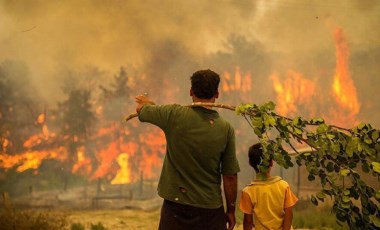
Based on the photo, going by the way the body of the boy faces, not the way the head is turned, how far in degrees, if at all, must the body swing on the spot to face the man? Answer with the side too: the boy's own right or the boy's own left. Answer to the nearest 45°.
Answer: approximately 135° to the boy's own left

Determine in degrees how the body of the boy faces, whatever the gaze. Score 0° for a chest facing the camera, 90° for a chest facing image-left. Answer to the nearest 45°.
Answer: approximately 180°

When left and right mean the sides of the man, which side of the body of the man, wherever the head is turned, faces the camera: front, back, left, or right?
back

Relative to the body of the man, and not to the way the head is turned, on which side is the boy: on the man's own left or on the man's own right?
on the man's own right

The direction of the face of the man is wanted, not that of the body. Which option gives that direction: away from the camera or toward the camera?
away from the camera

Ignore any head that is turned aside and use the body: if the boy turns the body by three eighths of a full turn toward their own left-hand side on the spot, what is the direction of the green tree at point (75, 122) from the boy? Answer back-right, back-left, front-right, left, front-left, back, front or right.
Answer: right

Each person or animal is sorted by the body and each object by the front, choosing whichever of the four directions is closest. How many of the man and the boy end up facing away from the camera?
2

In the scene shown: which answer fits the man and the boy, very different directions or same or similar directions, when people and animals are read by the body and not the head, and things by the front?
same or similar directions
